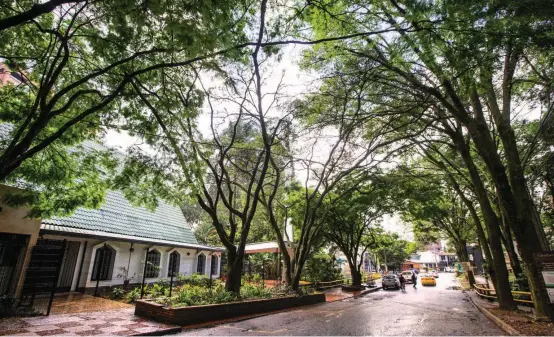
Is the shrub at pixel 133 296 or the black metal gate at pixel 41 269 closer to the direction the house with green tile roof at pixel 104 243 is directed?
the shrub

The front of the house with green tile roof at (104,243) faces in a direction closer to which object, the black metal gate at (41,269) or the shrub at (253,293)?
the shrub

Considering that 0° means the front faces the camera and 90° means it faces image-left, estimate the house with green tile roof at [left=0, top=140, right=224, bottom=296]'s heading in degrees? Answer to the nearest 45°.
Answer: approximately 315°

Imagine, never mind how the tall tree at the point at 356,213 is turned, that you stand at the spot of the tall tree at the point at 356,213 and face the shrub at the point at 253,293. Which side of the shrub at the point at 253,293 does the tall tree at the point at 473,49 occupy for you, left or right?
left

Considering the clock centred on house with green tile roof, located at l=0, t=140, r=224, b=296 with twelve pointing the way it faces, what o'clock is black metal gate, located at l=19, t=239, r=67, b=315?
The black metal gate is roughly at 2 o'clock from the house with green tile roof.

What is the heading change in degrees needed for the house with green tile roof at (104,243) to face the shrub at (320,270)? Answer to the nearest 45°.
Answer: approximately 45° to its left
